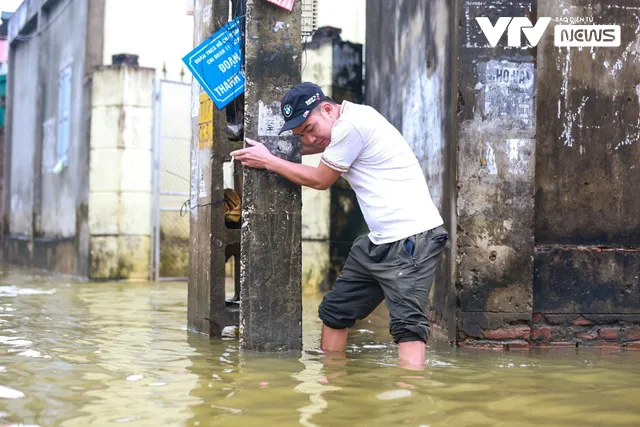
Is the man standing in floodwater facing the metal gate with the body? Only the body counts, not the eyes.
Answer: no

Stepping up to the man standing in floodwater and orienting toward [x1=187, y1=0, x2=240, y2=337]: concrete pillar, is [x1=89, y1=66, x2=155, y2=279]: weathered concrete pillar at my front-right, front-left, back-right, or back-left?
front-right

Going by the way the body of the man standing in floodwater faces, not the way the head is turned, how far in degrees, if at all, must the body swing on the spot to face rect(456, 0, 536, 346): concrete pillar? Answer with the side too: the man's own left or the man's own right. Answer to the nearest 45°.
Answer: approximately 135° to the man's own right

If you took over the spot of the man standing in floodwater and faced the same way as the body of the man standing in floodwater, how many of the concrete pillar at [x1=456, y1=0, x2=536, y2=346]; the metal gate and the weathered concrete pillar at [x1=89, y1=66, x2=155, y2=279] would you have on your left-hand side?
0

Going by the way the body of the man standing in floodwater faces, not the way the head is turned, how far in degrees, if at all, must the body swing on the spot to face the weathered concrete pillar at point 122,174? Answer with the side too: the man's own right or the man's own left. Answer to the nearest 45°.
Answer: approximately 45° to the man's own right

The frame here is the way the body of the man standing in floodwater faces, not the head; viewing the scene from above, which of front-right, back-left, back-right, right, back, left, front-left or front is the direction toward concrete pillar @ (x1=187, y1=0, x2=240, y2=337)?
front-right

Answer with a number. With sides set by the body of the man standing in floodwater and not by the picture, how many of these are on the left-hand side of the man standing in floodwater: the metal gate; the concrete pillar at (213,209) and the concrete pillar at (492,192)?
0

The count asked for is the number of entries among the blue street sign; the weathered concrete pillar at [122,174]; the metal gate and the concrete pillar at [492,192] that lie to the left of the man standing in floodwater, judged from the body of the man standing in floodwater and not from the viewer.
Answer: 0

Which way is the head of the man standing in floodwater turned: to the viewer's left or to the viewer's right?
to the viewer's left

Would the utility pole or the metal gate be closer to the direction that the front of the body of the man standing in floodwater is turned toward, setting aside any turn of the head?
the utility pole

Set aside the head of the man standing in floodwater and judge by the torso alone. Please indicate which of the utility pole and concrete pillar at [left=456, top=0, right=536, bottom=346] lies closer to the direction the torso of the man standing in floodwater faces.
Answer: the utility pole

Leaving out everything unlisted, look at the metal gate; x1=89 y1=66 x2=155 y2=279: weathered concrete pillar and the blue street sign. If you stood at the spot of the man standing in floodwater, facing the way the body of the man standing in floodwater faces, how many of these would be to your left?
0

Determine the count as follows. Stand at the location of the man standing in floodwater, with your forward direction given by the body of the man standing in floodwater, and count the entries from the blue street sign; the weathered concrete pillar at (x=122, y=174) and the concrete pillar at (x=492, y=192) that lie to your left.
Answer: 0

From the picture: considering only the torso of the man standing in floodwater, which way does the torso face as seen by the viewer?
to the viewer's left
